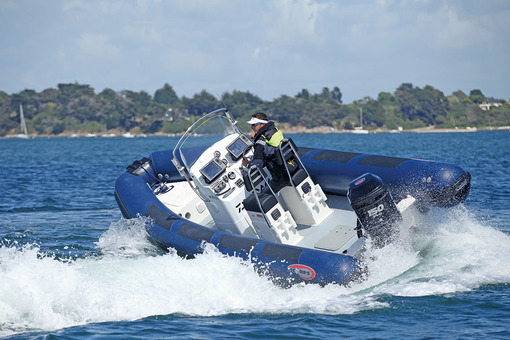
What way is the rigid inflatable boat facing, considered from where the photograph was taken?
facing away from the viewer and to the left of the viewer

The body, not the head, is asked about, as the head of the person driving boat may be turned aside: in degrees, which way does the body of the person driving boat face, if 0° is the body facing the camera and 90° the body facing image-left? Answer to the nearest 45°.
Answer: approximately 90°
